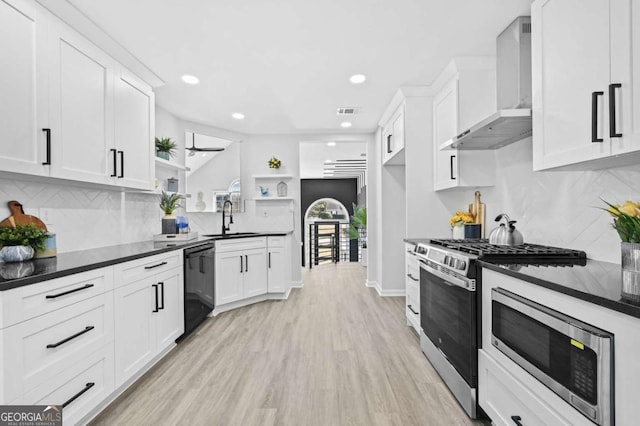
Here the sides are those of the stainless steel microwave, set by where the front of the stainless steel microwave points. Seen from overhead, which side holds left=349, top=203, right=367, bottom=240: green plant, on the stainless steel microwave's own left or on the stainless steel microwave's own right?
on the stainless steel microwave's own right

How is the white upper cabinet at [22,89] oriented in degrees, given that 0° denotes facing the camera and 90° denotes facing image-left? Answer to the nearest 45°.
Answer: approximately 315°

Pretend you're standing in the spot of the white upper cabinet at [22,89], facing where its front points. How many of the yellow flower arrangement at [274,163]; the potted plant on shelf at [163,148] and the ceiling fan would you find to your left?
3

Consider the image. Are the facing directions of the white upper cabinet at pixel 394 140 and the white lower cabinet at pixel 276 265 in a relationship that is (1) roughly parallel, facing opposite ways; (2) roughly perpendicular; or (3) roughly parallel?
roughly perpendicular

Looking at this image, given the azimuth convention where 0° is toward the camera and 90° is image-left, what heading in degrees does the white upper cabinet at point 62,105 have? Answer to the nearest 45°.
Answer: approximately 315°

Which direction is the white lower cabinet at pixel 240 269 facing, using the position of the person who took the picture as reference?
facing the viewer and to the right of the viewer

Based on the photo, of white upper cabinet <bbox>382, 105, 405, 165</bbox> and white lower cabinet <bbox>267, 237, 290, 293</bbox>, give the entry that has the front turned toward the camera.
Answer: the white lower cabinet

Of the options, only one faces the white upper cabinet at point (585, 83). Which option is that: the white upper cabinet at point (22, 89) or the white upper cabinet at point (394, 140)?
the white upper cabinet at point (22, 89)

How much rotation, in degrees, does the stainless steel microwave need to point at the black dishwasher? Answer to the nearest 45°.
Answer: approximately 45° to its right

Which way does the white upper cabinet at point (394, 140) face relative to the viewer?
to the viewer's left

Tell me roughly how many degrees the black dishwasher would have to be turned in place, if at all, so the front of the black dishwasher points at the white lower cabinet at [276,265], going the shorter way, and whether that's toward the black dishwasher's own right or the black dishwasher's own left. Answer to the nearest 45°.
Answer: approximately 90° to the black dishwasher's own left

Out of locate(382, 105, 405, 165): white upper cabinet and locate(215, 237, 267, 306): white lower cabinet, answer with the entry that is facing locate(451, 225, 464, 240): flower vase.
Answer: the white lower cabinet

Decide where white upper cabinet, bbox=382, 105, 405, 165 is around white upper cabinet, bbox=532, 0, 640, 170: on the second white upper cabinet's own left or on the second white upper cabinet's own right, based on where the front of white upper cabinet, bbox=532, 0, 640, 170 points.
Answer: on the second white upper cabinet's own right

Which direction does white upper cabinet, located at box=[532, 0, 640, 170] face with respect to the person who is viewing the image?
facing the viewer and to the left of the viewer

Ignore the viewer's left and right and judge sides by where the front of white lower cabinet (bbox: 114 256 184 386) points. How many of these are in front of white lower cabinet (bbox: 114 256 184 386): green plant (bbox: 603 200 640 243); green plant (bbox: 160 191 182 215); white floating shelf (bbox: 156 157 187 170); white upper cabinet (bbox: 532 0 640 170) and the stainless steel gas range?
3

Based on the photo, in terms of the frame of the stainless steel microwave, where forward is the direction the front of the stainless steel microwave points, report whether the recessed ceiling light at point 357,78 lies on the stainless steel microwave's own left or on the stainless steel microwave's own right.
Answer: on the stainless steel microwave's own right
